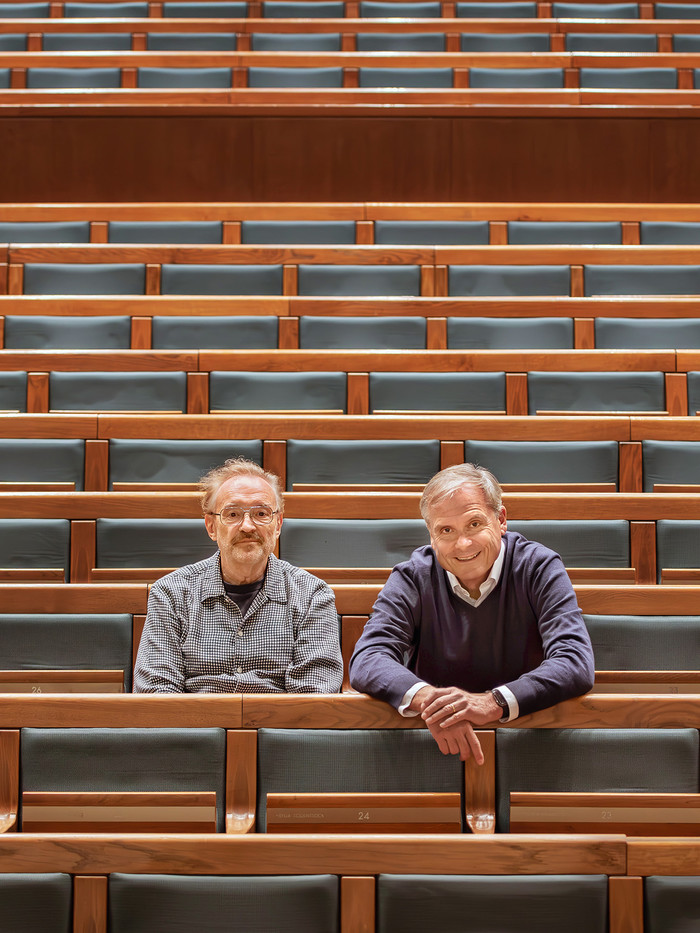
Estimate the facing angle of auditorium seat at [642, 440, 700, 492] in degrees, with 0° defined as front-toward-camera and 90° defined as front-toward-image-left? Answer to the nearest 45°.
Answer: approximately 0°

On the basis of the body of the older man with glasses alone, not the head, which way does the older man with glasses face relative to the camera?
toward the camera

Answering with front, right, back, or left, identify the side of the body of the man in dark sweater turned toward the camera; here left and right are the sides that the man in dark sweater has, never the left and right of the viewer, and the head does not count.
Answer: front

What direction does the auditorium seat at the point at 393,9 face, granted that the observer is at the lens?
facing the viewer

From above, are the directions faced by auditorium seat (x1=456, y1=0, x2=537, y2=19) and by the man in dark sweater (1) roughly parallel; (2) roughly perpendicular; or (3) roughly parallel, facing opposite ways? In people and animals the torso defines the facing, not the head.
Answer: roughly parallel

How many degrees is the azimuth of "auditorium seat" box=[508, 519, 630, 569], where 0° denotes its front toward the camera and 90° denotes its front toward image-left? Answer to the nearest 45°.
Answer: approximately 0°

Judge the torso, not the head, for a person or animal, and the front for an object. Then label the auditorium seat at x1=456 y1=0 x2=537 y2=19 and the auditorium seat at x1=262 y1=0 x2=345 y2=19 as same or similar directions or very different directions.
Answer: same or similar directions

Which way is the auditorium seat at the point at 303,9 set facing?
toward the camera

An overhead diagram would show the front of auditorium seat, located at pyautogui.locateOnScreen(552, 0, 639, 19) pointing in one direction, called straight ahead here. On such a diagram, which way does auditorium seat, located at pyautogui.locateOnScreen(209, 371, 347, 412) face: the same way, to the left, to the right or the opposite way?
the same way

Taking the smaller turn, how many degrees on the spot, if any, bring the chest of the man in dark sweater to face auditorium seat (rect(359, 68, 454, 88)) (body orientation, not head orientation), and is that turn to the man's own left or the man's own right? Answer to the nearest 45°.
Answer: approximately 180°
